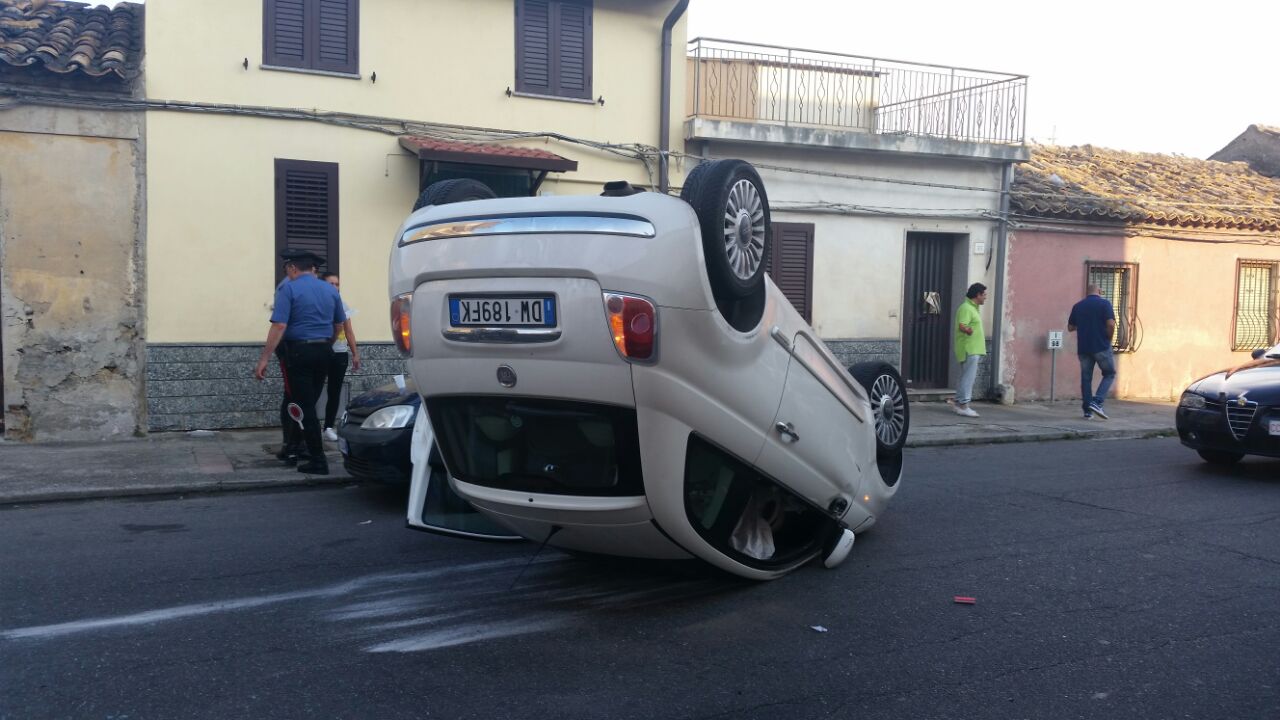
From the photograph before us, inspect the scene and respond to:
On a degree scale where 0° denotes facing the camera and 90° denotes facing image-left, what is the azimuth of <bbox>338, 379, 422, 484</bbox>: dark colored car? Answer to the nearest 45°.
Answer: approximately 45°

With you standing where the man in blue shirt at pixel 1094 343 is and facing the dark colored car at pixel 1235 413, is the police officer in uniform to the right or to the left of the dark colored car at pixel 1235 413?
right

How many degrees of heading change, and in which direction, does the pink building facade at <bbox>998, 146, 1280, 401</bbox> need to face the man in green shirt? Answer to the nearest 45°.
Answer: approximately 45° to its right

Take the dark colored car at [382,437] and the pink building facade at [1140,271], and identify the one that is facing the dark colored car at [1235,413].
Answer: the pink building facade

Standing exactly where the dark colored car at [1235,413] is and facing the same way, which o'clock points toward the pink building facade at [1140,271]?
The pink building facade is roughly at 4 o'clock from the dark colored car.

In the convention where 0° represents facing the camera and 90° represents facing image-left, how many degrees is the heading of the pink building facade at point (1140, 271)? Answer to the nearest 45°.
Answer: approximately 0°
